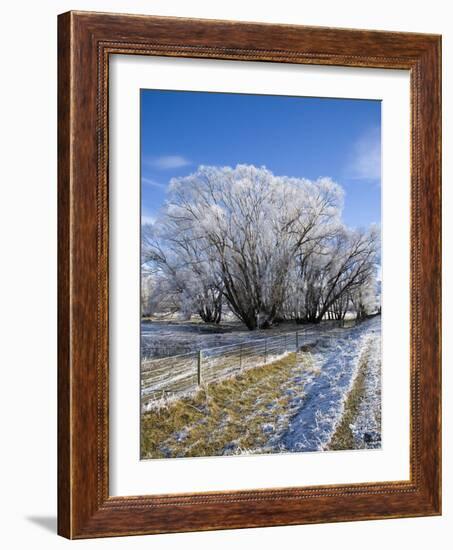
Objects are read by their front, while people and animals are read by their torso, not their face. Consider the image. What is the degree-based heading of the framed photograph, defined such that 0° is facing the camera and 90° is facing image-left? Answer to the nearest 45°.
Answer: approximately 315°
